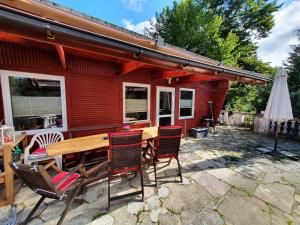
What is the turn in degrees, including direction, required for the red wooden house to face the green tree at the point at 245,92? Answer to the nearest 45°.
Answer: approximately 90° to its left

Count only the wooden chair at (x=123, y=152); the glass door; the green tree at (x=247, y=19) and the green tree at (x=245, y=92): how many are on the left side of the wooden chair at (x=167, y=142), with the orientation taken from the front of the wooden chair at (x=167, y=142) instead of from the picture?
1

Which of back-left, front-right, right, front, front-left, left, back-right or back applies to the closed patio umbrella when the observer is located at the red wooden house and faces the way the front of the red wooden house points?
front-left

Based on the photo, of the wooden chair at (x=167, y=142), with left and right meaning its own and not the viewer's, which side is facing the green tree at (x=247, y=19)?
right

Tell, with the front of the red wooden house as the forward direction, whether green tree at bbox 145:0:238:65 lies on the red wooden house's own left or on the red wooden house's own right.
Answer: on the red wooden house's own left

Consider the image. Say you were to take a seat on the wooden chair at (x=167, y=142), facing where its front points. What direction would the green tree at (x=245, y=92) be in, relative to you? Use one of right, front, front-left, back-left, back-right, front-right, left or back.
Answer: right

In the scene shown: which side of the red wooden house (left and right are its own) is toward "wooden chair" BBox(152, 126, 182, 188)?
front

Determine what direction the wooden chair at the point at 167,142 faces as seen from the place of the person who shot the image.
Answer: facing away from the viewer and to the left of the viewer

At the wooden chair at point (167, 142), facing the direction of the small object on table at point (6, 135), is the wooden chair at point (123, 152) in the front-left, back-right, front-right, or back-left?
front-left

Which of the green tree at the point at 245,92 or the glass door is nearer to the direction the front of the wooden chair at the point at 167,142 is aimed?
the glass door

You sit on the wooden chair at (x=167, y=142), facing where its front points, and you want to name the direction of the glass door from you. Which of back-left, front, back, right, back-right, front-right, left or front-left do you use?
front-right

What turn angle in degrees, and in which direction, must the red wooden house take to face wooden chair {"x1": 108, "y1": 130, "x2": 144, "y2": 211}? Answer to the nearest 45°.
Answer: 0° — it already faces it

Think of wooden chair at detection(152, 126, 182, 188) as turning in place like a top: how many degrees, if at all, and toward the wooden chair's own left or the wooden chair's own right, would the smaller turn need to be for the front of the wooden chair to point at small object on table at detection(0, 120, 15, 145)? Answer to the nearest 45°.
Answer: approximately 45° to the wooden chair's own left

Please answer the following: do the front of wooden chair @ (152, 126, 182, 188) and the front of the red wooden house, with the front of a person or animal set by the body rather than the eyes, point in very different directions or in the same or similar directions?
very different directions

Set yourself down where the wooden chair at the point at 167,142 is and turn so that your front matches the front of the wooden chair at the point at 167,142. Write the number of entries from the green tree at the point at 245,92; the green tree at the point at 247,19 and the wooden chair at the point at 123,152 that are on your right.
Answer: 2
